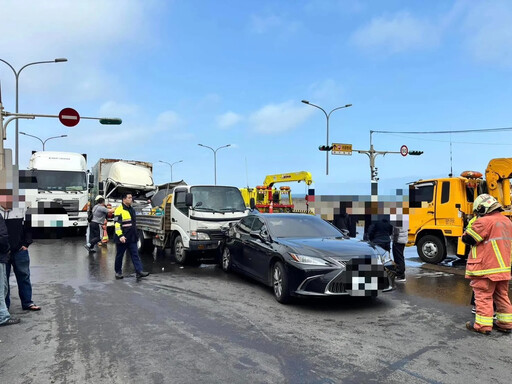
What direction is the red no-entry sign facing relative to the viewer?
toward the camera

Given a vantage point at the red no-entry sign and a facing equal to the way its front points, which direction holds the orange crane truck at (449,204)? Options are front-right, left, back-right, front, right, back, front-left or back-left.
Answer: front-left

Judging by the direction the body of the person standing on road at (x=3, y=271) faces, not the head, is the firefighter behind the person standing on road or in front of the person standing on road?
in front

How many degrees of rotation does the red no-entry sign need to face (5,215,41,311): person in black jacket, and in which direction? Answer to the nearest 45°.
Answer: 0° — it already faces them

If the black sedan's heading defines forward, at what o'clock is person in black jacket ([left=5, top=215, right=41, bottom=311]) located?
The person in black jacket is roughly at 4 o'clock from the black sedan.

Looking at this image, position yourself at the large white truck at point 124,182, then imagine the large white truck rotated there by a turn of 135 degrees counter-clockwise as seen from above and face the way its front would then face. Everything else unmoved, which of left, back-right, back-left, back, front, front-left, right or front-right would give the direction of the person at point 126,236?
back

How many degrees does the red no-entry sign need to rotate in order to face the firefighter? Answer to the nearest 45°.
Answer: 0° — it already faces them

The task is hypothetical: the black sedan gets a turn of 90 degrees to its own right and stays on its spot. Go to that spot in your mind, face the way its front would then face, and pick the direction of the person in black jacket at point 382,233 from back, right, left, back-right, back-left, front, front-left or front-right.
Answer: back

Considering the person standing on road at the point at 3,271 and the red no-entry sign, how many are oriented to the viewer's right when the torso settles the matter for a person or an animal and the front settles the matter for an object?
1

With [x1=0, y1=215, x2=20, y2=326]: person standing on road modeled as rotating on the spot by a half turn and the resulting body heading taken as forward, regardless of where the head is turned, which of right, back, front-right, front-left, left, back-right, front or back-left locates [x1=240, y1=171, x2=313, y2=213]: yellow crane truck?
back-right

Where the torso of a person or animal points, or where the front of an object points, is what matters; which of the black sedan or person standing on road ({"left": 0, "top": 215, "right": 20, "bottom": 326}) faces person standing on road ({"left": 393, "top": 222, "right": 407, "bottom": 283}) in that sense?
person standing on road ({"left": 0, "top": 215, "right": 20, "bottom": 326})

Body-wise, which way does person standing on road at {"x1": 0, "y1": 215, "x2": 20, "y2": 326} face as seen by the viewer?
to the viewer's right

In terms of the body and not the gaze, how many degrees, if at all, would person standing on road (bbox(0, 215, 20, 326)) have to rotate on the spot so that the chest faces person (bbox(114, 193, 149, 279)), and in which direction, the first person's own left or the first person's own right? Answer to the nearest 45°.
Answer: approximately 45° to the first person's own left

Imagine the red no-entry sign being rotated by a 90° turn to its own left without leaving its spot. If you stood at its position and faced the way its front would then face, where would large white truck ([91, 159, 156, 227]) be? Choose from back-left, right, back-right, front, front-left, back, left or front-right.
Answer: front-left

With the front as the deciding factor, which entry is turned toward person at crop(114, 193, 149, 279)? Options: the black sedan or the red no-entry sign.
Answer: the red no-entry sign
